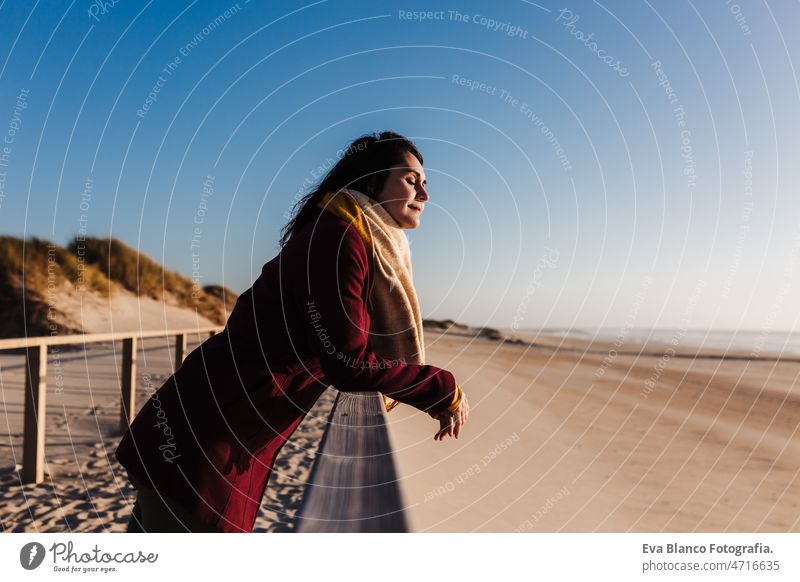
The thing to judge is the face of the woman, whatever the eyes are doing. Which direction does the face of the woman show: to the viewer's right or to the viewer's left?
to the viewer's right

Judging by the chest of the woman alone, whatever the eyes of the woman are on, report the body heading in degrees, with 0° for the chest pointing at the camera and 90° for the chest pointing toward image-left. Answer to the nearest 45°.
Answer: approximately 270°
